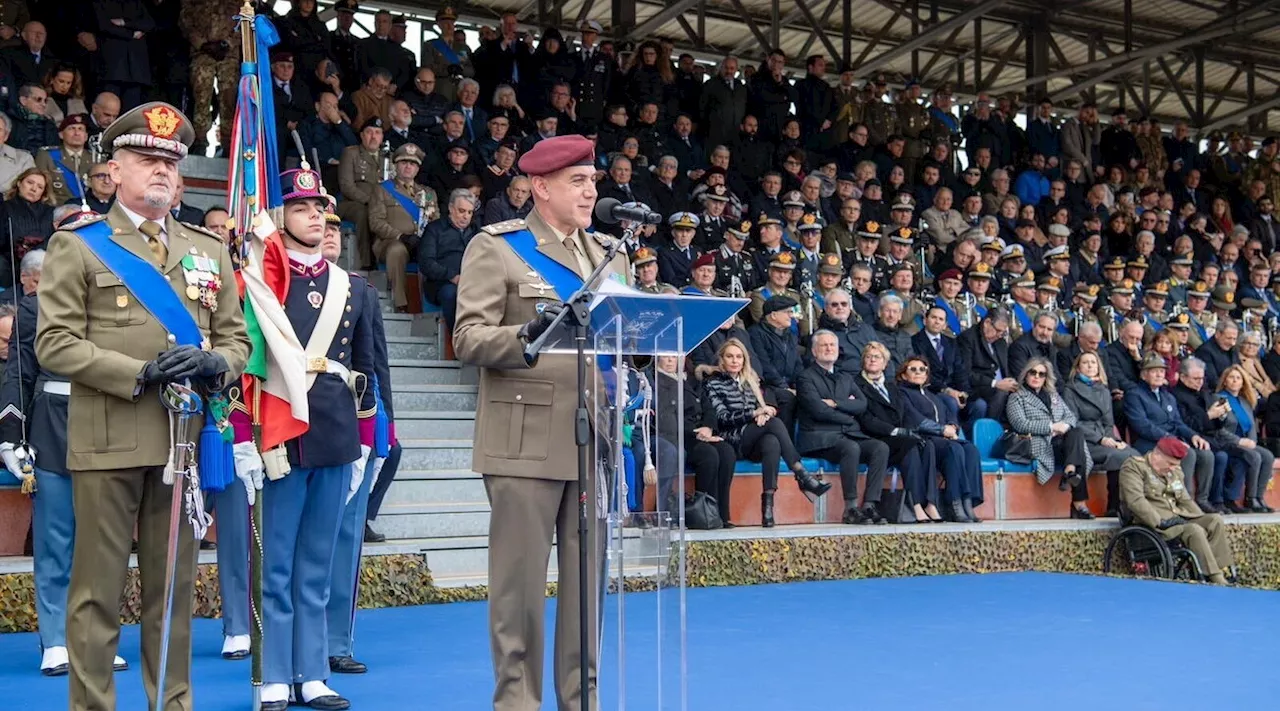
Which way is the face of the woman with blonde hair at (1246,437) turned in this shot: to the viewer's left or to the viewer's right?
to the viewer's left

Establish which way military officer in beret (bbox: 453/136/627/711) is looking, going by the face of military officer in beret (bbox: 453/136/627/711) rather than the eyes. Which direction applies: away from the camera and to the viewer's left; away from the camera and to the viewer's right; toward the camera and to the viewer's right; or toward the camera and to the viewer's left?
toward the camera and to the viewer's right

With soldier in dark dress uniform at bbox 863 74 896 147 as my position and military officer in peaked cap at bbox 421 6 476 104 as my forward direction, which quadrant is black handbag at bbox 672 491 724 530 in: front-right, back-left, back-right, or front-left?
front-left

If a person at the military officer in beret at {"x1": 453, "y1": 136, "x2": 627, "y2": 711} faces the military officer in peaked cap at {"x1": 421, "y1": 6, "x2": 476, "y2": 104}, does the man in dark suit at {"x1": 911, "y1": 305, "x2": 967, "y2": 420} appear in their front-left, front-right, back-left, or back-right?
front-right

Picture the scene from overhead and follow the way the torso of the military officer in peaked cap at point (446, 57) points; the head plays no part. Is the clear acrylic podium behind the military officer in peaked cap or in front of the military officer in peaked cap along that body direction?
in front

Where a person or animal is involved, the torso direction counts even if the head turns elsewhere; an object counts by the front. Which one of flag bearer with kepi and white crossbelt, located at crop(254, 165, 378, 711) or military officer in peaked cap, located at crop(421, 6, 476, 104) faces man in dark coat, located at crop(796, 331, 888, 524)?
the military officer in peaked cap

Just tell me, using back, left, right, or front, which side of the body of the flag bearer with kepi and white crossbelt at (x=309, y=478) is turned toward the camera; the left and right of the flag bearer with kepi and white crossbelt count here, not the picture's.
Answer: front

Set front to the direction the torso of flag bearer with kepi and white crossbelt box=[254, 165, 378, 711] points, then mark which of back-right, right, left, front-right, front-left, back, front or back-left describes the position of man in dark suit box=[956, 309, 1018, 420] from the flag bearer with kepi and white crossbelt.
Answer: back-left

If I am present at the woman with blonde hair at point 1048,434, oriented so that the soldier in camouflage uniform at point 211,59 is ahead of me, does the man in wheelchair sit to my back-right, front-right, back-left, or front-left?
back-left

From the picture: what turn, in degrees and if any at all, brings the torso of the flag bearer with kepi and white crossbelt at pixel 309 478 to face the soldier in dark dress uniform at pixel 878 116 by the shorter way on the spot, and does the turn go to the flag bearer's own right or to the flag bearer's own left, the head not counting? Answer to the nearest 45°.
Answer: approximately 135° to the flag bearer's own left

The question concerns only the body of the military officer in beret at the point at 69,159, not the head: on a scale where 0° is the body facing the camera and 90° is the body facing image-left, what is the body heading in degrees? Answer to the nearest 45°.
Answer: approximately 315°

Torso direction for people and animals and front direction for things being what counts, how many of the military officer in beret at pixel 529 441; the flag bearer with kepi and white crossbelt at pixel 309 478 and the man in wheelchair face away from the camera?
0

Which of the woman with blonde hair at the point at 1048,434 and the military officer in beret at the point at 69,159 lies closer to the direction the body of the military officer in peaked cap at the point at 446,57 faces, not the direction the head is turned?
the woman with blonde hair

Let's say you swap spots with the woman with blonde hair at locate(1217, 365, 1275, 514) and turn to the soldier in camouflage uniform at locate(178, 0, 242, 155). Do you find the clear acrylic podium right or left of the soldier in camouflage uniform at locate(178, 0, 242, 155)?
left

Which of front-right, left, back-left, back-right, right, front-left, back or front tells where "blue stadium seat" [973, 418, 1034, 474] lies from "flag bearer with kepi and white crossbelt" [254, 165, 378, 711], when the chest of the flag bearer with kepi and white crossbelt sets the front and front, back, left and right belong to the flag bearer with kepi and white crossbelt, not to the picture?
back-left
